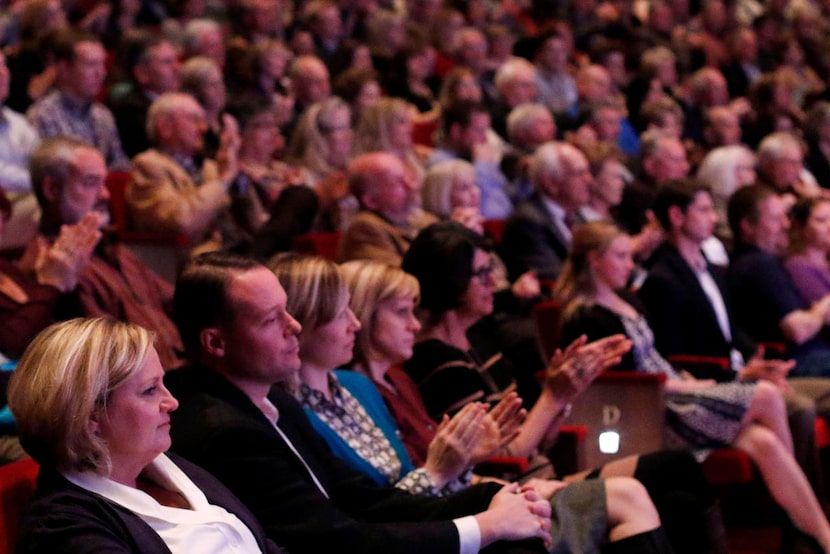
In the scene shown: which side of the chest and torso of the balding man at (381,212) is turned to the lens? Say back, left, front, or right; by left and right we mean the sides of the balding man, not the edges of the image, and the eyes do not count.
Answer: right

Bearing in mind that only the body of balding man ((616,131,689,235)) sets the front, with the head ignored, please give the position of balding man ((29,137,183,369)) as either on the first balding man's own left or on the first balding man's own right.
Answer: on the first balding man's own right

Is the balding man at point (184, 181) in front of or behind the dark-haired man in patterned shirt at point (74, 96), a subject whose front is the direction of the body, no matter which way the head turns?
in front

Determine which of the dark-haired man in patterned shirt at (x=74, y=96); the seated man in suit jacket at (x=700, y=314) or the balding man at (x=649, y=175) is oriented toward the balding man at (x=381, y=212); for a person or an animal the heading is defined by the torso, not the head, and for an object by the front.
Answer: the dark-haired man in patterned shirt at (x=74, y=96)

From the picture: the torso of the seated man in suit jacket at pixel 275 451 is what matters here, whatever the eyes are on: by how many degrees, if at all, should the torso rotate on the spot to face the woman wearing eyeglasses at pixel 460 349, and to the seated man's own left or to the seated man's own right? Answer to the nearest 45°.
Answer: approximately 90° to the seated man's own left

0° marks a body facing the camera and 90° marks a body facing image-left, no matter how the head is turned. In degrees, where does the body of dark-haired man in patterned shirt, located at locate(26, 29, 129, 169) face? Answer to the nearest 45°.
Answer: approximately 315°

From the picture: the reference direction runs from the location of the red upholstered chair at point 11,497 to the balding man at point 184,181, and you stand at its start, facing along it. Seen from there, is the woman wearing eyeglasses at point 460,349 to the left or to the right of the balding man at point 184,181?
right

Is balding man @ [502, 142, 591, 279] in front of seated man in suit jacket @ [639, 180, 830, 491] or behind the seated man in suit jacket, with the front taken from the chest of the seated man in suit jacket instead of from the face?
behind

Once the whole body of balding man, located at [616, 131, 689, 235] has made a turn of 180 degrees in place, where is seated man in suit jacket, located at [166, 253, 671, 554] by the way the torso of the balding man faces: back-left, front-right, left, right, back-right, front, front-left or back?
left

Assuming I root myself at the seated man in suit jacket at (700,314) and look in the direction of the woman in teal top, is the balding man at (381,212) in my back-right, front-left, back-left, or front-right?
front-right

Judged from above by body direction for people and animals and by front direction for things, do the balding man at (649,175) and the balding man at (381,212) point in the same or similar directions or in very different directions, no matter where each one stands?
same or similar directions

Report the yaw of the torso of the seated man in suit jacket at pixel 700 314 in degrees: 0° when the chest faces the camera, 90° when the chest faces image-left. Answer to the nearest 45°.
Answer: approximately 315°

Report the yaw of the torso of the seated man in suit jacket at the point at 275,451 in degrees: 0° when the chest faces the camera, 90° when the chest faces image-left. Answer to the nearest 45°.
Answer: approximately 270°

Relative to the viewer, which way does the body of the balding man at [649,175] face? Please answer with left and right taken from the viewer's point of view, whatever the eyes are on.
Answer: facing to the right of the viewer

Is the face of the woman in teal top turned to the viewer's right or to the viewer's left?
to the viewer's right
